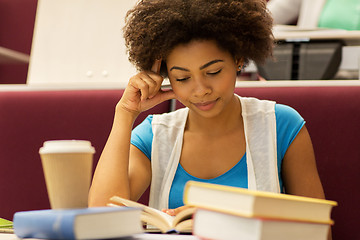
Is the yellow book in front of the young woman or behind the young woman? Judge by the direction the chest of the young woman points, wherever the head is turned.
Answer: in front

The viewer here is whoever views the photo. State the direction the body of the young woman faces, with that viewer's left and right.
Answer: facing the viewer

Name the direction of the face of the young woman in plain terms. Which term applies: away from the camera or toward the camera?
toward the camera

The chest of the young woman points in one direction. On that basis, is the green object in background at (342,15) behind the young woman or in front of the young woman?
behind
